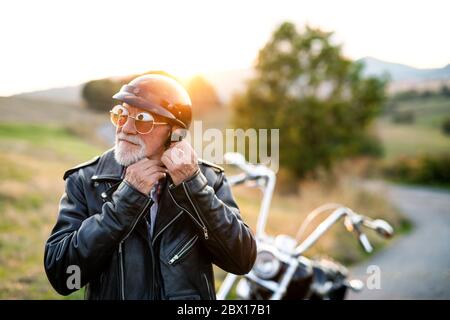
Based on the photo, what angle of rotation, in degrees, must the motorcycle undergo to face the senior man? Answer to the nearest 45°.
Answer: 0° — it already faces them

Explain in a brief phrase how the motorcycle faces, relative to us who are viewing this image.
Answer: facing the viewer and to the left of the viewer

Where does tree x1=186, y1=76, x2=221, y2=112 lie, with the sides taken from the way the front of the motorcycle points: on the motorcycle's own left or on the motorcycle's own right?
on the motorcycle's own right

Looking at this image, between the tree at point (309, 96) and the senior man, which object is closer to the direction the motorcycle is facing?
the senior man

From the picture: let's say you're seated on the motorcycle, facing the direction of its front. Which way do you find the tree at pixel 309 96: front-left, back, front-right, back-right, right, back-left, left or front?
back-right

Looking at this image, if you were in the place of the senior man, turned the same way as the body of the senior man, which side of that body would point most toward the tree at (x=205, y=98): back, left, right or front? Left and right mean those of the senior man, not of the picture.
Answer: back

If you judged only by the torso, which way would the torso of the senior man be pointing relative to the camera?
toward the camera

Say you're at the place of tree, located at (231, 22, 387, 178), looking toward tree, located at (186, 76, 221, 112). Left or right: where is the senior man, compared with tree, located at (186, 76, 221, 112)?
left

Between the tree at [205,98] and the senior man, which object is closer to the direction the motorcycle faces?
the senior man

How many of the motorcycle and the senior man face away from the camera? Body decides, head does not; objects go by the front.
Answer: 0

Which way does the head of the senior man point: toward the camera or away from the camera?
toward the camera
